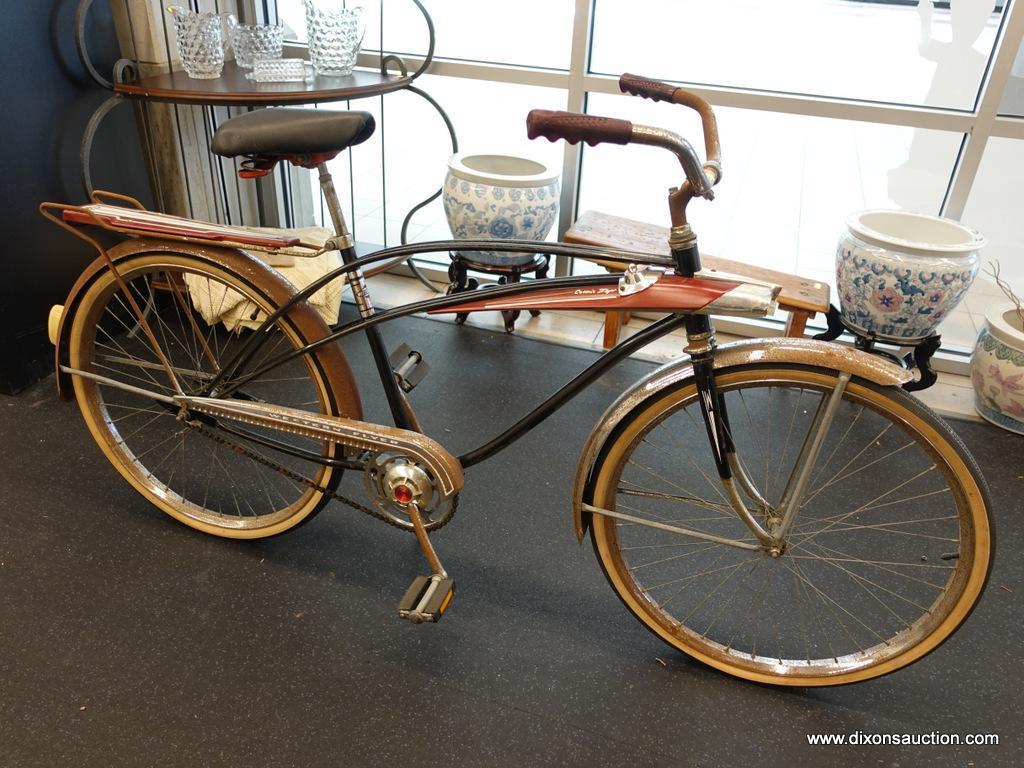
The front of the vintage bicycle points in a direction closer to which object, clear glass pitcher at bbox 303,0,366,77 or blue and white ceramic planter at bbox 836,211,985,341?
the blue and white ceramic planter

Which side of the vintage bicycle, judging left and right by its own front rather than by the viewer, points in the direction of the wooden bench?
left

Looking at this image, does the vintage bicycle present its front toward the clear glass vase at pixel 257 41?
no

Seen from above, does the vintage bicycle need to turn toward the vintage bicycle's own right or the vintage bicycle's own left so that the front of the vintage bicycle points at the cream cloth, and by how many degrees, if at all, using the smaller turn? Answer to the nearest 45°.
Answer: approximately 135° to the vintage bicycle's own left

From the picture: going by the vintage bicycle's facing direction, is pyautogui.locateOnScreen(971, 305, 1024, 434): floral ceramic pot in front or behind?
in front

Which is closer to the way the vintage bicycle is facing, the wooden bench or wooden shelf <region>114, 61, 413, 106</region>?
the wooden bench

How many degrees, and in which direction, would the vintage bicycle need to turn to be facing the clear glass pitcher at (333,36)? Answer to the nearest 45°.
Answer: approximately 135° to its left

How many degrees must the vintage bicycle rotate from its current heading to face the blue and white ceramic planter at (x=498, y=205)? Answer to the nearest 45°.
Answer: approximately 90° to its left

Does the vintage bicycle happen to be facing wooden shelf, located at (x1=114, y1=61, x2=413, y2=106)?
no

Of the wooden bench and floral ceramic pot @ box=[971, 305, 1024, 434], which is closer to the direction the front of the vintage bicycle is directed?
the floral ceramic pot

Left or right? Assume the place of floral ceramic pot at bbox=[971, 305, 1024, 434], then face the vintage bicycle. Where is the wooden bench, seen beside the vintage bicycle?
right

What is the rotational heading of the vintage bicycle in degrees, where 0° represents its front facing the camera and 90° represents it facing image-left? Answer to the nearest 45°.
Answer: approximately 270°

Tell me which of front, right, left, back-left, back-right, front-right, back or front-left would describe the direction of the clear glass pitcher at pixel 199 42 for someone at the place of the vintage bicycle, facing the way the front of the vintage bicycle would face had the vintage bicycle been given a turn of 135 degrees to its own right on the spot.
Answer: right
